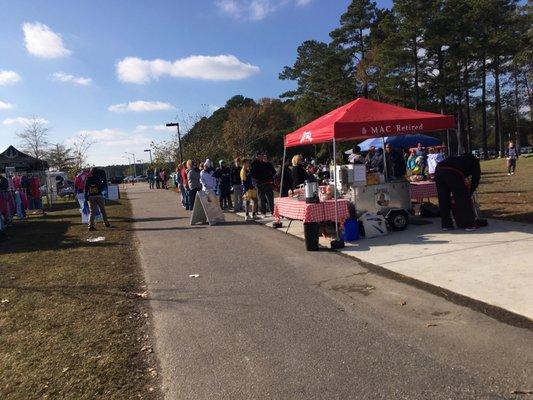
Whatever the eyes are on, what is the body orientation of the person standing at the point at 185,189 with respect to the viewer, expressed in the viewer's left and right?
facing to the right of the viewer

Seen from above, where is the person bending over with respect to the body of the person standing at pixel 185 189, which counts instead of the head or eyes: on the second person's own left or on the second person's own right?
on the second person's own right

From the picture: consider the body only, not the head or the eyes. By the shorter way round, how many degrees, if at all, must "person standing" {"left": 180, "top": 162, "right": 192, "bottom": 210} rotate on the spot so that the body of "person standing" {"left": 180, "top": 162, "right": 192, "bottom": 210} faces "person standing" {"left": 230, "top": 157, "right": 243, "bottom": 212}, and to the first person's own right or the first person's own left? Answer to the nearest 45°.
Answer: approximately 45° to the first person's own right

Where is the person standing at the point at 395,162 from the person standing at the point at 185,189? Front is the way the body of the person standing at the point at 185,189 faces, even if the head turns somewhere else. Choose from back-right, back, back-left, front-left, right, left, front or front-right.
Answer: front-right

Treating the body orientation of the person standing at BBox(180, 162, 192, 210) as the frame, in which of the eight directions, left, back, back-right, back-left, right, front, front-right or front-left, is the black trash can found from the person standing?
right
